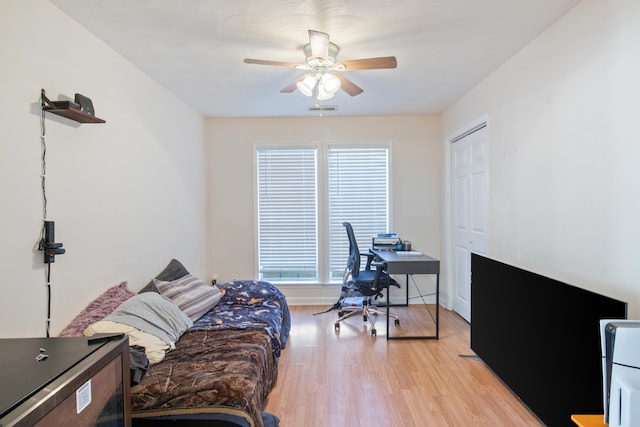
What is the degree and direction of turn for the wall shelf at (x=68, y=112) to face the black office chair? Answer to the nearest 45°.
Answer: approximately 45° to its left

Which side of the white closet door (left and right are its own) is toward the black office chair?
front

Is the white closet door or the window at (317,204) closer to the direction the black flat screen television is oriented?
the window

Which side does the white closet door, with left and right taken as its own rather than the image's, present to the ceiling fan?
front

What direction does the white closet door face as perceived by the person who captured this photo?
facing the viewer and to the left of the viewer

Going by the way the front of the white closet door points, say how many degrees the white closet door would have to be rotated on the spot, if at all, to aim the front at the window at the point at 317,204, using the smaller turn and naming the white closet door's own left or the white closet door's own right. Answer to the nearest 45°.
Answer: approximately 45° to the white closet door's own right

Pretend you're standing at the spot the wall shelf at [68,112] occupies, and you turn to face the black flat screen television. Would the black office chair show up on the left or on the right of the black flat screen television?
left

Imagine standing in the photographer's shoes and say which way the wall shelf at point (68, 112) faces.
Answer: facing the viewer and to the right of the viewer

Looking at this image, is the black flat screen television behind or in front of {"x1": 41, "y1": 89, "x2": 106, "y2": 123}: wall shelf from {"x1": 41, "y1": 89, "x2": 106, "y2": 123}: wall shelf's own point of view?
in front

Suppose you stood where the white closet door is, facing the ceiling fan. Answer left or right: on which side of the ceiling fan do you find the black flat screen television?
left

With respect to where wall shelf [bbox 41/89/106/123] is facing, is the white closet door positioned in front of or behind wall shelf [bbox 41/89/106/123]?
in front

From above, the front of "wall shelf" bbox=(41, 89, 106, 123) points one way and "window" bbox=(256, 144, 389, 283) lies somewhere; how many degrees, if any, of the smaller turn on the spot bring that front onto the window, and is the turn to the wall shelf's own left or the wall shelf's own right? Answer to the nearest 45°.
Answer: approximately 90° to the wall shelf's own left

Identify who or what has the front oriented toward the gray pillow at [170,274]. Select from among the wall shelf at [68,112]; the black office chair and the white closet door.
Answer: the white closet door

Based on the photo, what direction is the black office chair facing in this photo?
to the viewer's right

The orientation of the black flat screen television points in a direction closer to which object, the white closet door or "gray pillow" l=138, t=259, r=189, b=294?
the gray pillow
